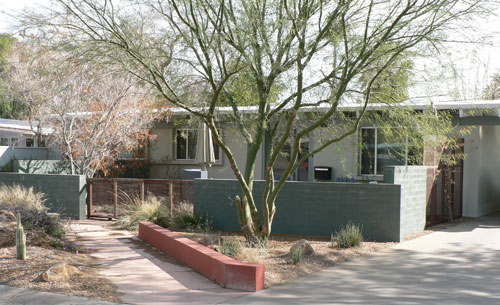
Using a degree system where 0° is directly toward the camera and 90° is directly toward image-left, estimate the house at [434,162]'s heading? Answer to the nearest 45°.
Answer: approximately 0°

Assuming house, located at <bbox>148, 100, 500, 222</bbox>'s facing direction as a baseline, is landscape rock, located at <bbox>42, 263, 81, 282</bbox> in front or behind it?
in front

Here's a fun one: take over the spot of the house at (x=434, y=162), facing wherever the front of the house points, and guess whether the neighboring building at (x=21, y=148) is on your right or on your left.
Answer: on your right

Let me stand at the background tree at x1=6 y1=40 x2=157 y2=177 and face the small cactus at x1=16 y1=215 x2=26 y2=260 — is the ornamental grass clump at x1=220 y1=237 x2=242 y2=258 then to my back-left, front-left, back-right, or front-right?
front-left

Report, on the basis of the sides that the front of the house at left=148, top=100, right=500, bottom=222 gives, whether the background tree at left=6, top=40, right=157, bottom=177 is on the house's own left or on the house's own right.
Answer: on the house's own right

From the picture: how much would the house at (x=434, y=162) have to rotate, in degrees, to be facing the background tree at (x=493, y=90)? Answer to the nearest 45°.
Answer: approximately 180°

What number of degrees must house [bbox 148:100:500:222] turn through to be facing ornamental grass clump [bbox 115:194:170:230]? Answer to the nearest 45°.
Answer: approximately 45° to its right

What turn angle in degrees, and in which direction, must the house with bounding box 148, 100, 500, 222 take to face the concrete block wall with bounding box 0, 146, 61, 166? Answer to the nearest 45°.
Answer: approximately 90° to its right

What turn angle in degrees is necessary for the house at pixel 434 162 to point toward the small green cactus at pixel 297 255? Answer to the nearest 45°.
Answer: approximately 45° to its right

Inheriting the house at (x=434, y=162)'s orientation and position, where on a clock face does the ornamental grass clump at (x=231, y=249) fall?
The ornamental grass clump is roughly at 1 o'clock from the house.

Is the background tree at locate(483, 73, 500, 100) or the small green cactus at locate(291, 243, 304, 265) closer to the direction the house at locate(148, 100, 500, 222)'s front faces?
the small green cactus

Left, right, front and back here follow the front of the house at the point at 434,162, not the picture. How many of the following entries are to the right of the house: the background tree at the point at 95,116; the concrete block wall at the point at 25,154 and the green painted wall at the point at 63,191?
3

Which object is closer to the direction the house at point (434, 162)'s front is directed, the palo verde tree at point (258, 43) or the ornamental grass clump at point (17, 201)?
the palo verde tree

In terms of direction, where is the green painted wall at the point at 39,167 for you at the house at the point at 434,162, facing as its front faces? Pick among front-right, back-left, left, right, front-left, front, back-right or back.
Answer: right

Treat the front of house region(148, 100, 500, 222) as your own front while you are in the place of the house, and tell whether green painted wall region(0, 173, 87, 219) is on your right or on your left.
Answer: on your right

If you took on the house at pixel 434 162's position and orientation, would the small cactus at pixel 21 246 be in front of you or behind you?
in front

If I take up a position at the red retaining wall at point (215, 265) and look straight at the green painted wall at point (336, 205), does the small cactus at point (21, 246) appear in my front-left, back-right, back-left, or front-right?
back-left
